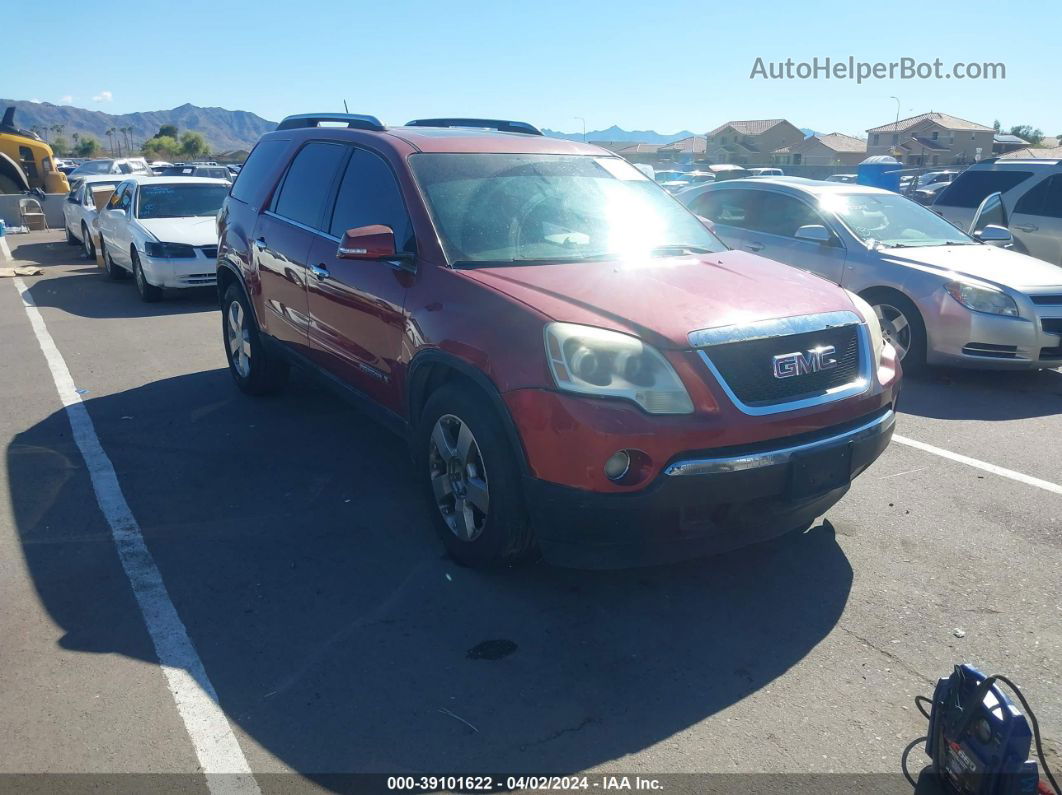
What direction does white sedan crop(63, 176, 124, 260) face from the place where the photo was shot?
facing the viewer and to the right of the viewer

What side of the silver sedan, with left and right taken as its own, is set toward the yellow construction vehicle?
back

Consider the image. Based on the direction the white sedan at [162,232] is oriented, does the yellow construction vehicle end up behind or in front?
behind

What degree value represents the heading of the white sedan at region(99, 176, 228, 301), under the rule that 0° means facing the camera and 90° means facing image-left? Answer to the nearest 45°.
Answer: approximately 315°

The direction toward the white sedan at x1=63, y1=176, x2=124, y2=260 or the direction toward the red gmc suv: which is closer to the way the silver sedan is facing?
the red gmc suv

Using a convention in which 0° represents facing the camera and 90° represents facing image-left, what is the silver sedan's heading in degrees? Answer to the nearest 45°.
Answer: approximately 315°

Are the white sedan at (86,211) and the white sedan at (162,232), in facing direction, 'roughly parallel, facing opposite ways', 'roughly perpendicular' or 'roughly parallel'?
roughly parallel

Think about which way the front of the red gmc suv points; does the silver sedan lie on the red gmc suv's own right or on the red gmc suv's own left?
on the red gmc suv's own left

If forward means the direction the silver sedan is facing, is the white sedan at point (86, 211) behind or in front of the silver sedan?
behind

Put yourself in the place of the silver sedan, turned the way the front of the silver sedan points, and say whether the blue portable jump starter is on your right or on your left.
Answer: on your right

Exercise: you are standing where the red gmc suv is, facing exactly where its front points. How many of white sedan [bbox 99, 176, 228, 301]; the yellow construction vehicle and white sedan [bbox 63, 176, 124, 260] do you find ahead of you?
0

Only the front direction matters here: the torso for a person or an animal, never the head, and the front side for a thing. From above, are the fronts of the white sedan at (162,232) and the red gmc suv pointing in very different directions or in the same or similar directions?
same or similar directions
